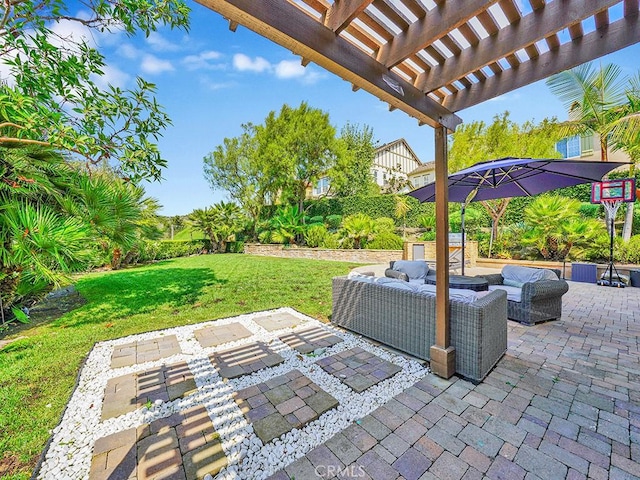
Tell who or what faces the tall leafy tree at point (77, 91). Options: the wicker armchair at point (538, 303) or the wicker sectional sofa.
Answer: the wicker armchair

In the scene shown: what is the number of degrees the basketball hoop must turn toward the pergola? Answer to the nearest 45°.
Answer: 0° — it already faces it

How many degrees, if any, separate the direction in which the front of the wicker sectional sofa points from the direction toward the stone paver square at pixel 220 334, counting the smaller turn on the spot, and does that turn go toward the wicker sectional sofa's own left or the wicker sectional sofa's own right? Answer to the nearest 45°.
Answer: approximately 135° to the wicker sectional sofa's own left

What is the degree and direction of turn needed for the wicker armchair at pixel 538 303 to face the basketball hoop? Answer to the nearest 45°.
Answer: approximately 135° to its right

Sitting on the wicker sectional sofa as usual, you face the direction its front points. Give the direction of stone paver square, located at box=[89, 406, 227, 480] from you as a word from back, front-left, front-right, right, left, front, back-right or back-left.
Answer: back

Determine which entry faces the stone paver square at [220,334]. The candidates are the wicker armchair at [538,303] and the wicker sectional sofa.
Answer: the wicker armchair

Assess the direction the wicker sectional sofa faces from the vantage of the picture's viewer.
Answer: facing away from the viewer and to the right of the viewer

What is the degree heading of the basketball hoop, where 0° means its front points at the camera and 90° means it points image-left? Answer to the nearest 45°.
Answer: approximately 0°

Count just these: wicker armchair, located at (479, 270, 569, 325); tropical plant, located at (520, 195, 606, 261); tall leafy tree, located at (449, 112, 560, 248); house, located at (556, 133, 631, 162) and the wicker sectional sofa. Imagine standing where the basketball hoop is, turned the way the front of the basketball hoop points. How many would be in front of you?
2

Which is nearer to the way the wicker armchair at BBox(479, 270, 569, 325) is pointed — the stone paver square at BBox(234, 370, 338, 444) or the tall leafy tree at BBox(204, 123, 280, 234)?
the stone paver square

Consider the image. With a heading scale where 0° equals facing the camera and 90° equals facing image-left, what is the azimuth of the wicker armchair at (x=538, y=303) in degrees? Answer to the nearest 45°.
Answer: approximately 45°

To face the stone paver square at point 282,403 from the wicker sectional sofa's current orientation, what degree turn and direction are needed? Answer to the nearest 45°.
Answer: approximately 180°

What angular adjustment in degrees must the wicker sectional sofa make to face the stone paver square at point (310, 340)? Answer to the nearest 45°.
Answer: approximately 135° to its left

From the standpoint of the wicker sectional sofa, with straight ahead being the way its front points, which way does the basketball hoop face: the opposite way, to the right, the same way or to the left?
the opposite way

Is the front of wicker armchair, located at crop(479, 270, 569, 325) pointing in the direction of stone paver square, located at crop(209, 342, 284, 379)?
yes

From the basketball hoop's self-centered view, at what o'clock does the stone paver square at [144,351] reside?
The stone paver square is roughly at 1 o'clock from the basketball hoop.

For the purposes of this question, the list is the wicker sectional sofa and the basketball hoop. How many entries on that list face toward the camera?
1
